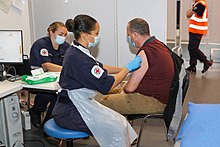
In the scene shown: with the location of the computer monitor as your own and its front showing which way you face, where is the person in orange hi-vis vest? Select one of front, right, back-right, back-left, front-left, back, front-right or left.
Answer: back-left

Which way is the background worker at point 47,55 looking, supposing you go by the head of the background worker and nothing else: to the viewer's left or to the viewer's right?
to the viewer's right

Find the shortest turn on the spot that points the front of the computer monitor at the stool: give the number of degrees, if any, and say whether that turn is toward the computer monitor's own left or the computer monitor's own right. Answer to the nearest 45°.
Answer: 0° — it already faces it

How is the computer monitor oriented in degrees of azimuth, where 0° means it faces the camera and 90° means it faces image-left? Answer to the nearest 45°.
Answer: approximately 0°

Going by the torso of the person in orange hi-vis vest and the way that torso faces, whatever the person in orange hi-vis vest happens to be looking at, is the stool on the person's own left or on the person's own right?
on the person's own left

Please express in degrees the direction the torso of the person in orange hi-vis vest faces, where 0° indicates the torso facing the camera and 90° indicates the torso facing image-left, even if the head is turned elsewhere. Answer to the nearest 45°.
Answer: approximately 90°

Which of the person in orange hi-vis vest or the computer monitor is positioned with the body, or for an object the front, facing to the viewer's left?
the person in orange hi-vis vest
